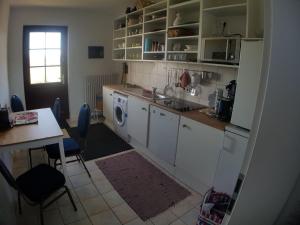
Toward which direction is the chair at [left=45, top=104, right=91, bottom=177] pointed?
to the viewer's left

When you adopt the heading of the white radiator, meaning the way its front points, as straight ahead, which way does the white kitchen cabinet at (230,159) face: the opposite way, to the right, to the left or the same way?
to the right

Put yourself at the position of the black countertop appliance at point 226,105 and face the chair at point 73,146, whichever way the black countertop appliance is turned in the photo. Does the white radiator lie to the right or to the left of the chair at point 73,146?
right

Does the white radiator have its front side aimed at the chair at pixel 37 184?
yes

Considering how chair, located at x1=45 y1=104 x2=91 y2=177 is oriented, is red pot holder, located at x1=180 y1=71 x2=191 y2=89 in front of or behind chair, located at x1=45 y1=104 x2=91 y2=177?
behind

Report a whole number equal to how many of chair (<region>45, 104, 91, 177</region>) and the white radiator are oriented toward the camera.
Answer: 1

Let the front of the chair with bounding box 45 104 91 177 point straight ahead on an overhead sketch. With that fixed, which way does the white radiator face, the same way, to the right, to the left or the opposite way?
to the left

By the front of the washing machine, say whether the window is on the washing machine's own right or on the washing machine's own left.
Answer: on the washing machine's own right

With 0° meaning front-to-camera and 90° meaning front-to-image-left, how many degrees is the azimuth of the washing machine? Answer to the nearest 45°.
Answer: approximately 45°

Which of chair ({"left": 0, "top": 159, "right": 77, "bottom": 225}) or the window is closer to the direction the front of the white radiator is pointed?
the chair
